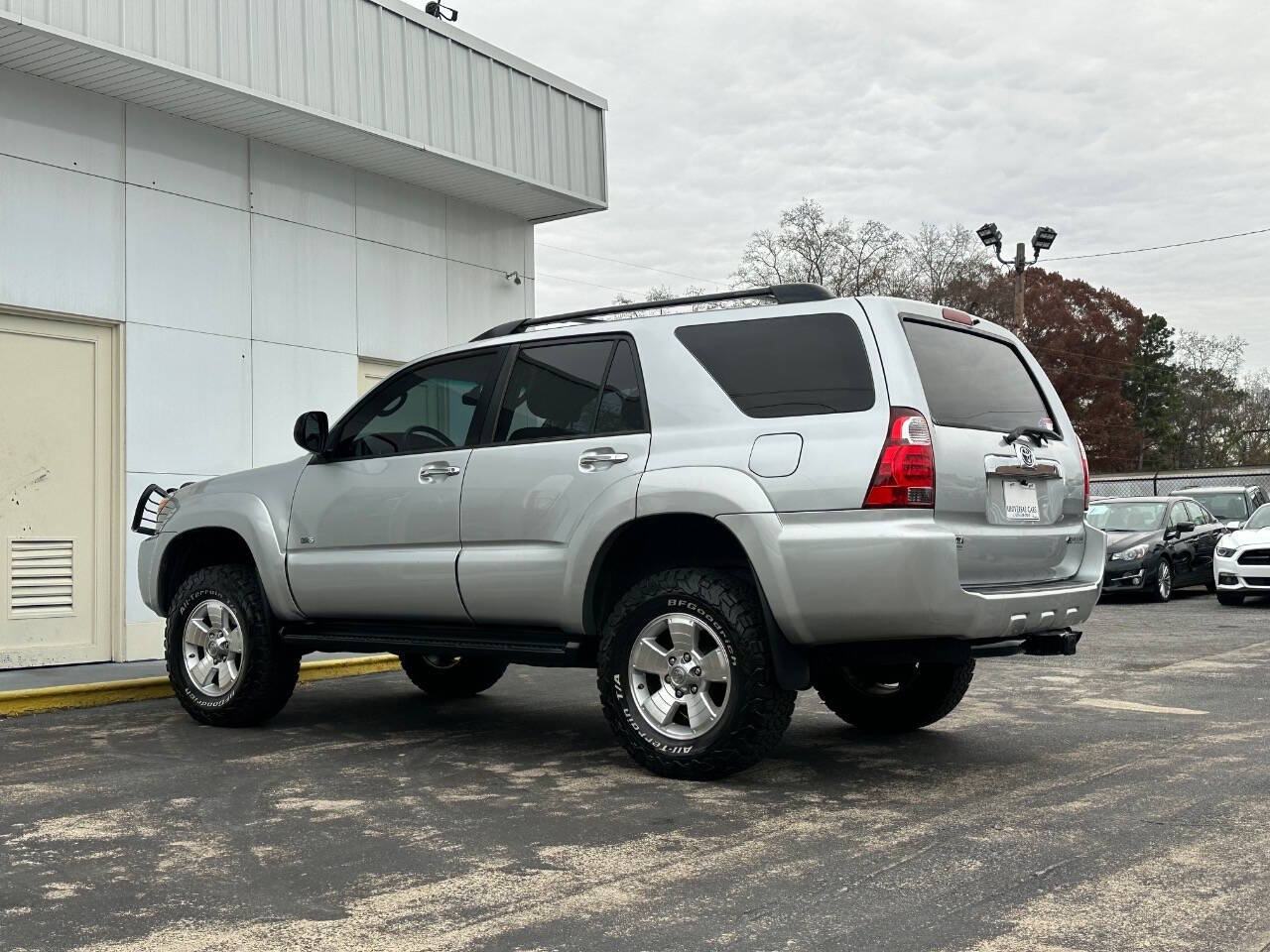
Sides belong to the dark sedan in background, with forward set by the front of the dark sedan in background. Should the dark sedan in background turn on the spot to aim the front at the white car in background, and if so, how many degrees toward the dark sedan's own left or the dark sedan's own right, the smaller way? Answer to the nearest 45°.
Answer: approximately 90° to the dark sedan's own left

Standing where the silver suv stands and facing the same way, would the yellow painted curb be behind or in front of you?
in front

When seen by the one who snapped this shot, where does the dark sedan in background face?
facing the viewer and to the left of the viewer

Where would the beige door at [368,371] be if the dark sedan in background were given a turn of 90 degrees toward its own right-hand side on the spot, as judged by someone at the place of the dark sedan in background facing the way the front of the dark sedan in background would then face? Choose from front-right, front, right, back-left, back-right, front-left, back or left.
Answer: left

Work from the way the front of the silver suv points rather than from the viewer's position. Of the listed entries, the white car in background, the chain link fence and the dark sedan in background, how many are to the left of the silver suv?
0

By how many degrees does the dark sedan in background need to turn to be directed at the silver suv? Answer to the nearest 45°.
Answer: approximately 45° to its left

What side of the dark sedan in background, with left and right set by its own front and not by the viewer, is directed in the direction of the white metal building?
front

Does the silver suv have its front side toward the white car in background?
no

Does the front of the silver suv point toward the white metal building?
yes

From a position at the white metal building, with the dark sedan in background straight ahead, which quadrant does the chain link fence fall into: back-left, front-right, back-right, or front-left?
front-left

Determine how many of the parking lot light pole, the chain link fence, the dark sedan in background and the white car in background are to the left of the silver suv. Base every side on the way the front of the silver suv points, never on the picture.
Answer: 0

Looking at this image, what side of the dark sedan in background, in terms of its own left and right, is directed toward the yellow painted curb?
front

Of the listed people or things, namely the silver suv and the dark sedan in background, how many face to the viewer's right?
0

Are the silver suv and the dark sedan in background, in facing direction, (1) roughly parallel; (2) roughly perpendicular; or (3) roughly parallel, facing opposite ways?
roughly perpendicular

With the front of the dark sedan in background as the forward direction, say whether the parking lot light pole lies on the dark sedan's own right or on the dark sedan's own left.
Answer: on the dark sedan's own right

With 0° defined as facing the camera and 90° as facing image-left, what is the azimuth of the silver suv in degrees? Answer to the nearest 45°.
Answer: approximately 135°
